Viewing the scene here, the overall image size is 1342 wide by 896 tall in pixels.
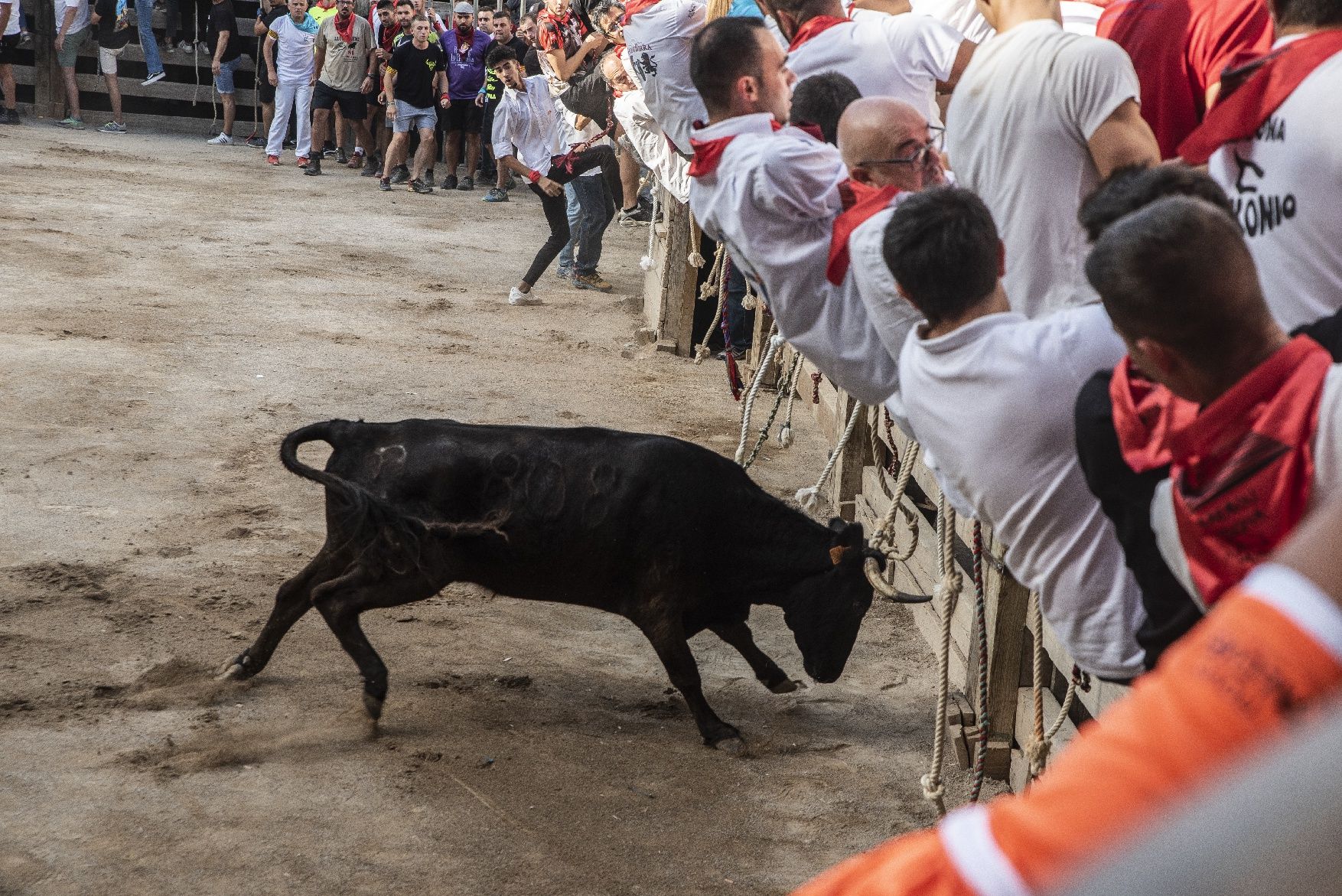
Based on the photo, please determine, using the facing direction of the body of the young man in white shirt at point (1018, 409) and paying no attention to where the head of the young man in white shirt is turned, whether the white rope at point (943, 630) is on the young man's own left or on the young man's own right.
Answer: on the young man's own left

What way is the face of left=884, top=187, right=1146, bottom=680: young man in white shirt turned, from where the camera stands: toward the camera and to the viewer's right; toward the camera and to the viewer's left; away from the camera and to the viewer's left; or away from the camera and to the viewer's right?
away from the camera and to the viewer's left

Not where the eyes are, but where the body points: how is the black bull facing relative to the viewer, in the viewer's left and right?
facing to the right of the viewer

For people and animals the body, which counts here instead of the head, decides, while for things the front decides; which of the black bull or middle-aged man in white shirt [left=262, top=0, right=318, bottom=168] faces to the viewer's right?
the black bull

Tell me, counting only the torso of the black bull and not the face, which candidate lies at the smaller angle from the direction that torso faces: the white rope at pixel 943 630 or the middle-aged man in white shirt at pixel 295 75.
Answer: the white rope
